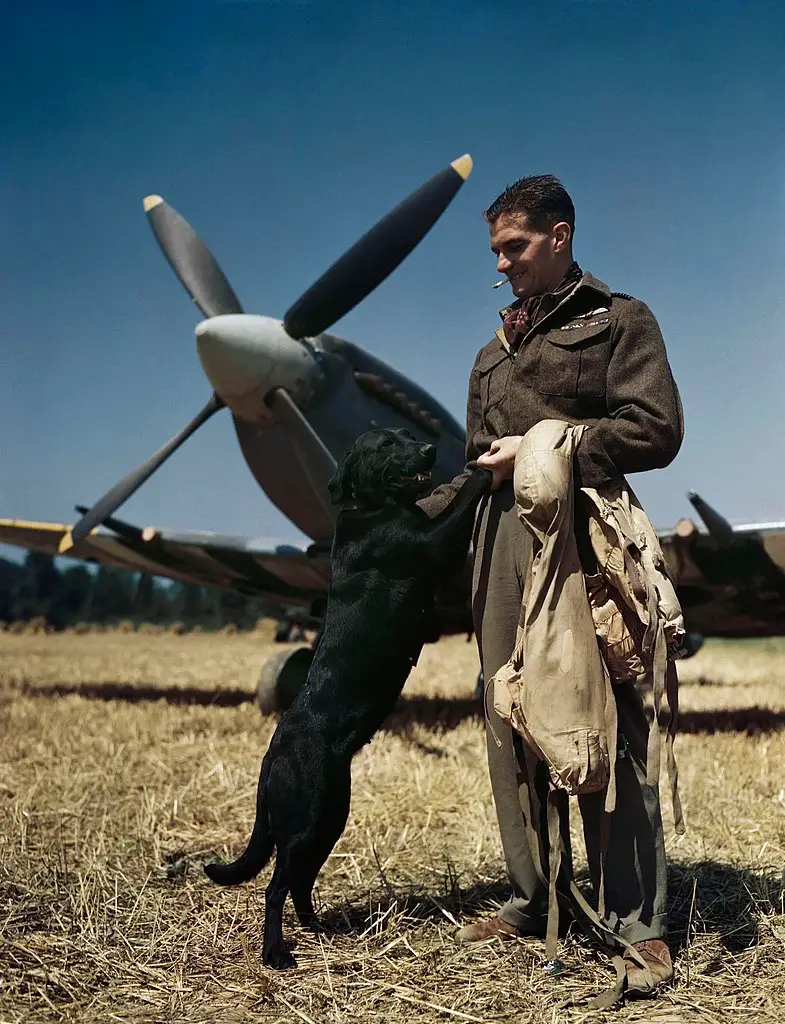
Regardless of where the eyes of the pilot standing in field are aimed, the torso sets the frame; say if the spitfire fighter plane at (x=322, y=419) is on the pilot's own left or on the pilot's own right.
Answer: on the pilot's own right

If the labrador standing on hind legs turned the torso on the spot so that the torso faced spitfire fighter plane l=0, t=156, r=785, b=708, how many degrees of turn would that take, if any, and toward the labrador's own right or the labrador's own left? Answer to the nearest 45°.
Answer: approximately 90° to the labrador's own left

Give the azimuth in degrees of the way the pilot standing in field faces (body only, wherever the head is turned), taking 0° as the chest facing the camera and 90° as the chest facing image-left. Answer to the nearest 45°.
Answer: approximately 45°

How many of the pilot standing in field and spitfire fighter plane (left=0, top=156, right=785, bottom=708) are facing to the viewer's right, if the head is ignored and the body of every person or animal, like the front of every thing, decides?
0

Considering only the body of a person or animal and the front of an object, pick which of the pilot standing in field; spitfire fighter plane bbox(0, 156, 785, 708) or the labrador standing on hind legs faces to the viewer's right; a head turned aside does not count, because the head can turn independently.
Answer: the labrador standing on hind legs

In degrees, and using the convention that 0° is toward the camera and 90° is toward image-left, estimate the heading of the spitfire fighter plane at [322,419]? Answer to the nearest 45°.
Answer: approximately 45°

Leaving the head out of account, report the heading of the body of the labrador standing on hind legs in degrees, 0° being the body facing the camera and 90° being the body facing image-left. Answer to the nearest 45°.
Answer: approximately 270°

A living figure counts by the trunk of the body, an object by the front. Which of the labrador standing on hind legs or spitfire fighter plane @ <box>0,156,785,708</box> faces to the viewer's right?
the labrador standing on hind legs

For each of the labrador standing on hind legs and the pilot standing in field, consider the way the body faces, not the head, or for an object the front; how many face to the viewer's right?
1

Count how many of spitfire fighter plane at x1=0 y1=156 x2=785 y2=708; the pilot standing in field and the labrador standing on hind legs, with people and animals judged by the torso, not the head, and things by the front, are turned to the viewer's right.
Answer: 1
